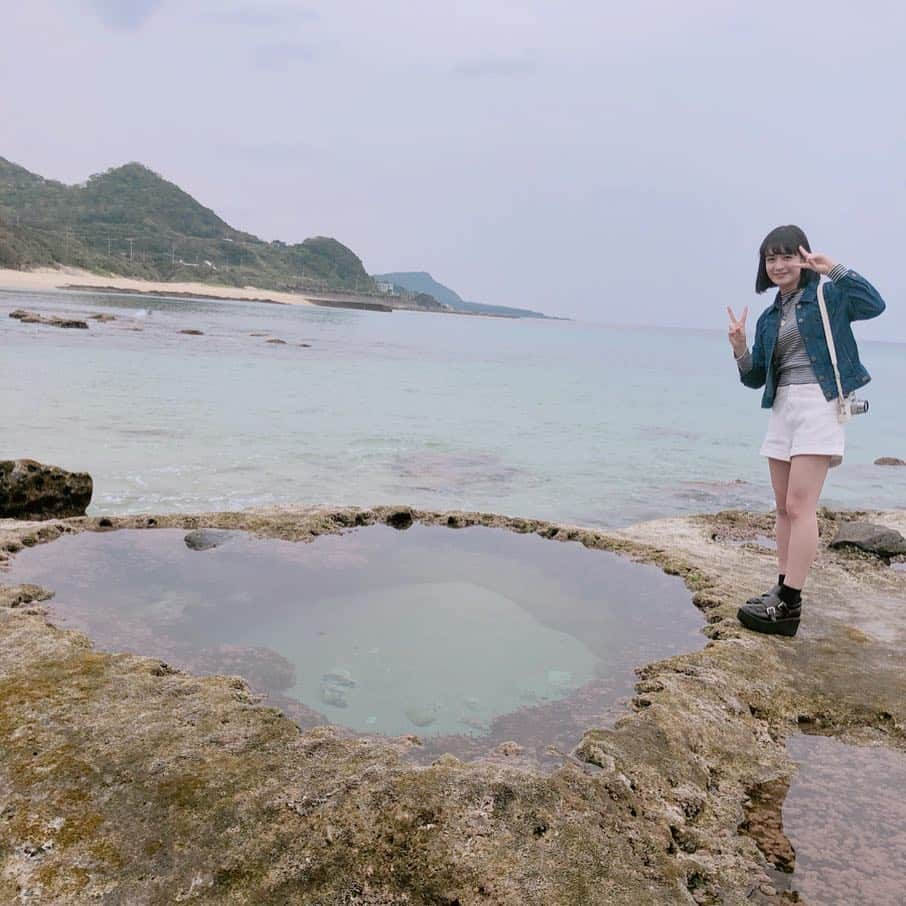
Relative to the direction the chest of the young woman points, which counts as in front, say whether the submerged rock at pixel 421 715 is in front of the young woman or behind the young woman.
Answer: in front

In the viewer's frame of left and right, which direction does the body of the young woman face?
facing the viewer and to the left of the viewer

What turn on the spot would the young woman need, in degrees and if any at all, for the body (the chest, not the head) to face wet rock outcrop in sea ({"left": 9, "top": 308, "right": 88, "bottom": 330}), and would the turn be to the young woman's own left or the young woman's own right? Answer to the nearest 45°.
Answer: approximately 90° to the young woman's own right

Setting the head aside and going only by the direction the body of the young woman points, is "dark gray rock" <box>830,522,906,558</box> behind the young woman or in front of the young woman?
behind
